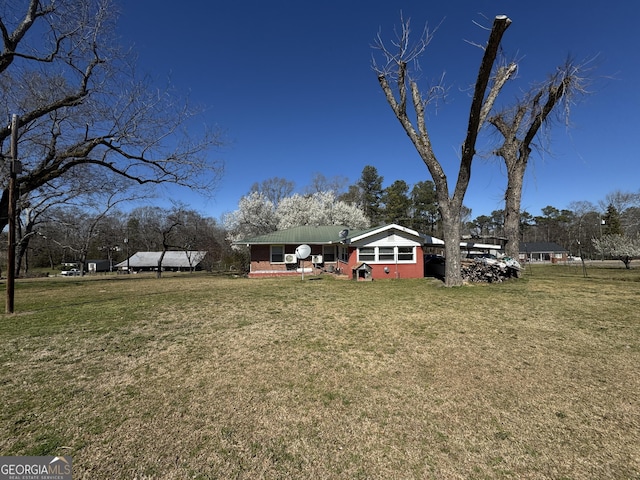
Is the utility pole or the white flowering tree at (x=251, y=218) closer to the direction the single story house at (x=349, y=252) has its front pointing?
the white flowering tree

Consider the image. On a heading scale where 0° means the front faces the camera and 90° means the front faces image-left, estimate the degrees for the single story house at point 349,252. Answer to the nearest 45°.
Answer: approximately 180°

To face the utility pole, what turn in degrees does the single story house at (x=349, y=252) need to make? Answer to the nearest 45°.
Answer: approximately 135° to its left

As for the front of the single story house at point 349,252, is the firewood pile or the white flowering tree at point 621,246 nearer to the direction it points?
the white flowering tree

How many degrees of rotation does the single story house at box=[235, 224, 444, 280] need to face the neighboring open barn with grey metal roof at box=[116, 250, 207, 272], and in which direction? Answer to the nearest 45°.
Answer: approximately 45° to its left

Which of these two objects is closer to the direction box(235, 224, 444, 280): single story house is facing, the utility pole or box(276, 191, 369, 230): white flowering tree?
the white flowering tree
